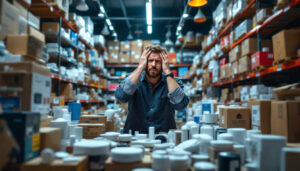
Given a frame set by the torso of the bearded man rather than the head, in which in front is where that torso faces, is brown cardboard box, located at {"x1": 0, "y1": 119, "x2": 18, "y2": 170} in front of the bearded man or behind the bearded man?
in front

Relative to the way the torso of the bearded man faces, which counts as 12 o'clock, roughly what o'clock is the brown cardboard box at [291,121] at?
The brown cardboard box is roughly at 11 o'clock from the bearded man.

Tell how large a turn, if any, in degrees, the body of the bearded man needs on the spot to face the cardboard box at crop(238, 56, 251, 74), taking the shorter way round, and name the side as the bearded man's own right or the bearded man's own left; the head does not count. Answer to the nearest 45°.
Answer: approximately 135° to the bearded man's own left

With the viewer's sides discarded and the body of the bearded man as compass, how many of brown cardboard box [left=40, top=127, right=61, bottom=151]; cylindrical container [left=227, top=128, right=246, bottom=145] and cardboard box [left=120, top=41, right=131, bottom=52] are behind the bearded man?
1

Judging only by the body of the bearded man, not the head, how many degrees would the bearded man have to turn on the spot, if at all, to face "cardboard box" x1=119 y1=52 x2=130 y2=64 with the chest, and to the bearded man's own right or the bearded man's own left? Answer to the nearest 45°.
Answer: approximately 180°

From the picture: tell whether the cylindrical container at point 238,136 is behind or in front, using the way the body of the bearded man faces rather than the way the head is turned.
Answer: in front

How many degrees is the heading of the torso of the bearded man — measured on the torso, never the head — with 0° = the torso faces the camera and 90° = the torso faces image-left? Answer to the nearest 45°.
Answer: approximately 0°

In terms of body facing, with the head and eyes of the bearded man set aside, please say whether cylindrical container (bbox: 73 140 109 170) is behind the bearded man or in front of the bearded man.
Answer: in front

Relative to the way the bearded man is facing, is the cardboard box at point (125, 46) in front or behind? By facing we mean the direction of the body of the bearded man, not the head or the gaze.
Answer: behind

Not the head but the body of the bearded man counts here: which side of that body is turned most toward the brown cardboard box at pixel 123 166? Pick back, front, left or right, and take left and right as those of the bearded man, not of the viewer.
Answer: front

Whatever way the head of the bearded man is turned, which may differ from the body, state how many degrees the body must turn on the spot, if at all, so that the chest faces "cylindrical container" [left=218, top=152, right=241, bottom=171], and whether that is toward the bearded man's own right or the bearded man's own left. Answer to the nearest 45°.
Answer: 0° — they already face it

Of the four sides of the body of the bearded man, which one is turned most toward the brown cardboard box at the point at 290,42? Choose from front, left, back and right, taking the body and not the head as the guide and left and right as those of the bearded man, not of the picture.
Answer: left

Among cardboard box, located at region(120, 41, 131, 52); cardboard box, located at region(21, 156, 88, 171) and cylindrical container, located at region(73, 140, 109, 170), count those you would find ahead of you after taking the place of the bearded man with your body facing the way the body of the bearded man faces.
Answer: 2

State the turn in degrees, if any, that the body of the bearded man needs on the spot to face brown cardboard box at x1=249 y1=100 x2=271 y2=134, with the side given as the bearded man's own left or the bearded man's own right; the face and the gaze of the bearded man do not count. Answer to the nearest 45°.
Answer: approximately 45° to the bearded man's own left

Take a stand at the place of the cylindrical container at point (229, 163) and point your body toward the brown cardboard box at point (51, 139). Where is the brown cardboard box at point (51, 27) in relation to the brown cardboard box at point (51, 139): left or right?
right
